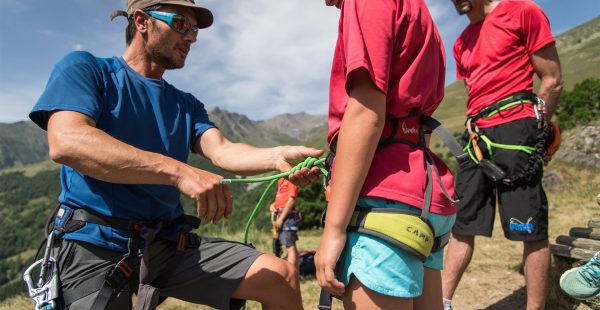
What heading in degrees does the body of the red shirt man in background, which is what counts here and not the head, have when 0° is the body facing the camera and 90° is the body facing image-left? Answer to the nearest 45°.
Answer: approximately 45°

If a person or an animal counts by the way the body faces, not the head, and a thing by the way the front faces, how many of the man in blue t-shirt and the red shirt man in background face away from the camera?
0

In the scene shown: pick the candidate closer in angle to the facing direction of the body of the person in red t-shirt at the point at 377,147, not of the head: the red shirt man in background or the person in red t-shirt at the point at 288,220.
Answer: the person in red t-shirt

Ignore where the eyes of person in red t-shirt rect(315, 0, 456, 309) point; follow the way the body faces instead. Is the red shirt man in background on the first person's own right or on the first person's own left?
on the first person's own right

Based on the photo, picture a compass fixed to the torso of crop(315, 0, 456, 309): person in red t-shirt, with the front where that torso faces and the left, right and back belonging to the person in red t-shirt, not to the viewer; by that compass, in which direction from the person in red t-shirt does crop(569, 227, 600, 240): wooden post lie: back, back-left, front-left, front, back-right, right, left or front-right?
right

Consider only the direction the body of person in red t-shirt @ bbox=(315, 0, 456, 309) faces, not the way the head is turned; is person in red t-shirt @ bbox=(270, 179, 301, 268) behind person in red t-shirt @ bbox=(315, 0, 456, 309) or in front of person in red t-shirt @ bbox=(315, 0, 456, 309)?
in front

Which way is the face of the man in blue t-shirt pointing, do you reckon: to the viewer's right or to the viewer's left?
to the viewer's right

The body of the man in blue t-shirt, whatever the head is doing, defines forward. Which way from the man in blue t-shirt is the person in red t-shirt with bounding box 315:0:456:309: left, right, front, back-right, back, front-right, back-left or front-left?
front

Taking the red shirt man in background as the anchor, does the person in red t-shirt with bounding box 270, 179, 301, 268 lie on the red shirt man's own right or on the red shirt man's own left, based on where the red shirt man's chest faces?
on the red shirt man's own right

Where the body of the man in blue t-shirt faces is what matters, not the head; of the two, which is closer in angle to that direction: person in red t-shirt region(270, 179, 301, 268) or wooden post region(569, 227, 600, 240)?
the wooden post

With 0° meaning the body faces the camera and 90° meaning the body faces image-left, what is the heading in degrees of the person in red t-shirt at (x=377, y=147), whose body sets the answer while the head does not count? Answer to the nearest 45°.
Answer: approximately 135°

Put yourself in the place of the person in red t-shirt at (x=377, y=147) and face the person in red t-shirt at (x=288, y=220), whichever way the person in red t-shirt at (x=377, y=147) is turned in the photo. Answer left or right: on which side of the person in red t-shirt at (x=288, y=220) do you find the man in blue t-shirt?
left

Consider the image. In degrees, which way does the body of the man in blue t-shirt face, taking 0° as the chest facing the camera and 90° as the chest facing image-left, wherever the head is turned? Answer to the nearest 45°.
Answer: approximately 315°

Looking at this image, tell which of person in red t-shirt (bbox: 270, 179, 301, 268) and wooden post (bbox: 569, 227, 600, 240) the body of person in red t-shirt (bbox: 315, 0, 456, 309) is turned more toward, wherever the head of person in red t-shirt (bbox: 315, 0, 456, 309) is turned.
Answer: the person in red t-shirt
